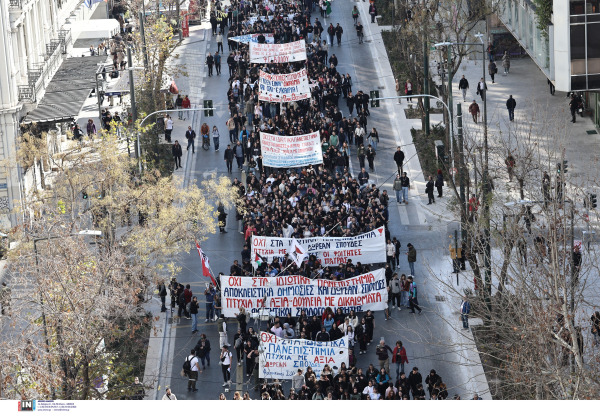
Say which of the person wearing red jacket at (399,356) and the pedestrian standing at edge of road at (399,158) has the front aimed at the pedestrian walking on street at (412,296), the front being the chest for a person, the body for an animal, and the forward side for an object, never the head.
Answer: the pedestrian standing at edge of road at (399,158)

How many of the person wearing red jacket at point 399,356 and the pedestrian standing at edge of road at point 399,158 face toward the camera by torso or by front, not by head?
2

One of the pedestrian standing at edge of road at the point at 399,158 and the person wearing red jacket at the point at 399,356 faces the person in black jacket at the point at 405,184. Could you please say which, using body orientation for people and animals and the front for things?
the pedestrian standing at edge of road at the point at 399,158

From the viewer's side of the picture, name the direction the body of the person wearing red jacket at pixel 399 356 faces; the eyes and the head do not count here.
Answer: toward the camera

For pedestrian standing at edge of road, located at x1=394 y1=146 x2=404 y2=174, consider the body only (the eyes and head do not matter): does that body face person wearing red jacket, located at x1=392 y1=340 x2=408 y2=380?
yes

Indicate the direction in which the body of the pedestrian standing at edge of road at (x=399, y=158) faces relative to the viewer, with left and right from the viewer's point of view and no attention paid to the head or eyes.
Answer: facing the viewer

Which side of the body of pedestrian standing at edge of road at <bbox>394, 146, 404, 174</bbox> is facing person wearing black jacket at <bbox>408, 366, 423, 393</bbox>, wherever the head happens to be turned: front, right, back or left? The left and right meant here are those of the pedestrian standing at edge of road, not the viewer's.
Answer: front

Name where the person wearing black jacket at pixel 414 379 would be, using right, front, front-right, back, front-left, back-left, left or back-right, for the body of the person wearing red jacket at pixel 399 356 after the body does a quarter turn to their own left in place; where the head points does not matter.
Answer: right

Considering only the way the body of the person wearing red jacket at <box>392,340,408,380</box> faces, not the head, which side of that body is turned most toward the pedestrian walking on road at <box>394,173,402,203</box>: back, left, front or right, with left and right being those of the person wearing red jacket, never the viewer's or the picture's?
back

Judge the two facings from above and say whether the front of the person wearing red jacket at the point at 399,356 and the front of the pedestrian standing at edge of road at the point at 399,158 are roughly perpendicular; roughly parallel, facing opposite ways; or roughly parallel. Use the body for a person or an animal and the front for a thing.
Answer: roughly parallel

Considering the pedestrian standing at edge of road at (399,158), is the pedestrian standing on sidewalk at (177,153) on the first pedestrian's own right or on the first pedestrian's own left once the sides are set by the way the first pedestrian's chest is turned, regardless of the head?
on the first pedestrian's own right

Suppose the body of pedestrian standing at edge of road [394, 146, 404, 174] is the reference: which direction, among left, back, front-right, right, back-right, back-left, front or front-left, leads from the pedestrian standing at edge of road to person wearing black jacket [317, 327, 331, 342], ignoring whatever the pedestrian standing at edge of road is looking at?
front

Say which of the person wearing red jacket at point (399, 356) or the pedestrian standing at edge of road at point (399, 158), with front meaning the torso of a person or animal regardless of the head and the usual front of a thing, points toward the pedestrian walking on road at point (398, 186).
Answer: the pedestrian standing at edge of road at point (399, 158)

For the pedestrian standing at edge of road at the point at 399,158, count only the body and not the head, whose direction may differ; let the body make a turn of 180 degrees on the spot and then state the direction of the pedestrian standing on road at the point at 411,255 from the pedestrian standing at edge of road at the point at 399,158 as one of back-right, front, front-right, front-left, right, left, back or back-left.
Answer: back

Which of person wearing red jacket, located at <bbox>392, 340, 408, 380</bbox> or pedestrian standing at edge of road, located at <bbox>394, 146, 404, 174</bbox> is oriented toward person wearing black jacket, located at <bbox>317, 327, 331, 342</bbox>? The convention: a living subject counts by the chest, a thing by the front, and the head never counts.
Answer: the pedestrian standing at edge of road

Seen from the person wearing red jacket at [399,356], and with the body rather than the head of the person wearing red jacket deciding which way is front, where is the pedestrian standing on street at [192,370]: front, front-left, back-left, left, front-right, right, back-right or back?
right

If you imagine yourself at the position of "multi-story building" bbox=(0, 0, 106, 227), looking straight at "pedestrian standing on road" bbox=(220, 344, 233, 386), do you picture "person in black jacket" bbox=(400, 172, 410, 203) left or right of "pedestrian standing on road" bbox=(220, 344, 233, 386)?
left

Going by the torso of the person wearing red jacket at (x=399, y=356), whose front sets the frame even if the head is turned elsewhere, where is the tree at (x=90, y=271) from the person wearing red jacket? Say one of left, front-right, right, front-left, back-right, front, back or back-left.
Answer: right
